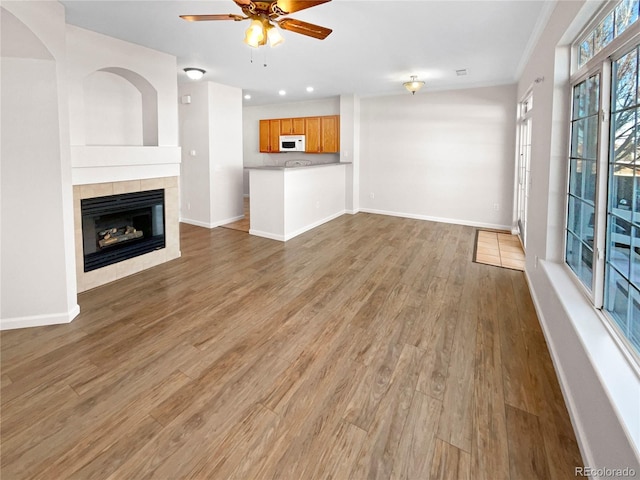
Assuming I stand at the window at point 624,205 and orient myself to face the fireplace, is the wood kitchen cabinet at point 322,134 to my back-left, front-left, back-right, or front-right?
front-right

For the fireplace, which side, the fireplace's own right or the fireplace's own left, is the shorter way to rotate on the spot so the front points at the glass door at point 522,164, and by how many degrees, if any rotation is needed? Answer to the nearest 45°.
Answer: approximately 45° to the fireplace's own left

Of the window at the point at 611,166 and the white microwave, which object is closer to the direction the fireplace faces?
the window

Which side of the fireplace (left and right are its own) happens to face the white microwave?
left

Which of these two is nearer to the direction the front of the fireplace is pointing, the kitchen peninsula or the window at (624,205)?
the window

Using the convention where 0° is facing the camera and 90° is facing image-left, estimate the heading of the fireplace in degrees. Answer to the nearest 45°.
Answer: approximately 315°

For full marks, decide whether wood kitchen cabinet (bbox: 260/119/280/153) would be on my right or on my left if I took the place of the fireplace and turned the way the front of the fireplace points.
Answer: on my left

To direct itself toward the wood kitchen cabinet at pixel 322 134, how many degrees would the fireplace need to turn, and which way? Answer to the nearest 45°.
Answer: approximately 90° to its left

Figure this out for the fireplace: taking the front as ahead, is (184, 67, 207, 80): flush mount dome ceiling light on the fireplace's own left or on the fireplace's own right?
on the fireplace's own left

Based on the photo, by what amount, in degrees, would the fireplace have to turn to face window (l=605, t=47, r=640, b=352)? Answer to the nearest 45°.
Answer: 0° — it already faces it
